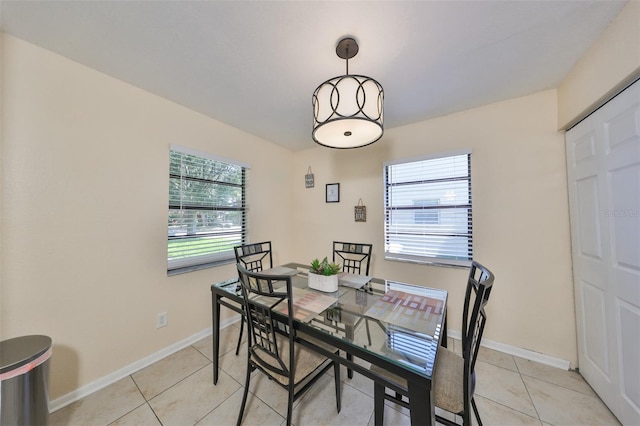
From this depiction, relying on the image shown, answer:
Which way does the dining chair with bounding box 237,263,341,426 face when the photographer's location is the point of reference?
facing away from the viewer and to the right of the viewer

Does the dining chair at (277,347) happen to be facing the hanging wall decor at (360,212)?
yes

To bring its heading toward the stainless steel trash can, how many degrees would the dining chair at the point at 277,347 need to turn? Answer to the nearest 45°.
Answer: approximately 135° to its left

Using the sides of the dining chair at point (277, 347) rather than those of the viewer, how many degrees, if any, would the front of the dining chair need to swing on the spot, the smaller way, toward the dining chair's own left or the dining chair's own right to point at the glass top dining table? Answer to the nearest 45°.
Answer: approximately 45° to the dining chair's own right

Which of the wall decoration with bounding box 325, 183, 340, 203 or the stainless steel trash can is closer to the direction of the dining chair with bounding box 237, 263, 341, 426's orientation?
the wall decoration

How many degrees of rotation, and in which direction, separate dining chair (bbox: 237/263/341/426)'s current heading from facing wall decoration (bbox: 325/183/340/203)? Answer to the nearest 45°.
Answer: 0° — it already faces it

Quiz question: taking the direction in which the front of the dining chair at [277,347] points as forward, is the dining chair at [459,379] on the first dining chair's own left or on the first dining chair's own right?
on the first dining chair's own right
